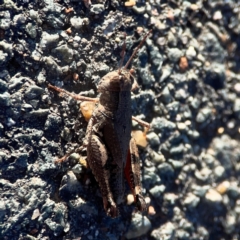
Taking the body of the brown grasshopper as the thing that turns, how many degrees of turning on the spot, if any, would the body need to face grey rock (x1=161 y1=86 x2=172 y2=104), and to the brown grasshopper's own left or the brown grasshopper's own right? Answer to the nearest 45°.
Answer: approximately 45° to the brown grasshopper's own right

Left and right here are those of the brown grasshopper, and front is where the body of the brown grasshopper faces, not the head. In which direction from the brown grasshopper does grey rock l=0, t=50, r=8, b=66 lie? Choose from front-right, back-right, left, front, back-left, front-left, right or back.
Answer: left

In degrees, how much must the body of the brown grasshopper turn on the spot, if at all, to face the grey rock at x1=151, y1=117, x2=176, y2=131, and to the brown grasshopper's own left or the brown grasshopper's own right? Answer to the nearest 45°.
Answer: approximately 45° to the brown grasshopper's own right

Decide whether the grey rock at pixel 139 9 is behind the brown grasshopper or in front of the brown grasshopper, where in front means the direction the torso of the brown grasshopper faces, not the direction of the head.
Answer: in front

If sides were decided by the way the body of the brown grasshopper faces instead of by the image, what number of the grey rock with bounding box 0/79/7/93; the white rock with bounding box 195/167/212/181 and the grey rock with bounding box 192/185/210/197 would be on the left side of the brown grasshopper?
1

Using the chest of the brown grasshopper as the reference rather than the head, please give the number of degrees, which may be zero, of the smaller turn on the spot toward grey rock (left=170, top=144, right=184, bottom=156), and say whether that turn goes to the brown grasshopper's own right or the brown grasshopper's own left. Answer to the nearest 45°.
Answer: approximately 45° to the brown grasshopper's own right

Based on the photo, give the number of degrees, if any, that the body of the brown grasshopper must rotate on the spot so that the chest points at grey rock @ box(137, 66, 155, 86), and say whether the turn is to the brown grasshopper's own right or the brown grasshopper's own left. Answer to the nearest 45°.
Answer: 0° — it already faces it

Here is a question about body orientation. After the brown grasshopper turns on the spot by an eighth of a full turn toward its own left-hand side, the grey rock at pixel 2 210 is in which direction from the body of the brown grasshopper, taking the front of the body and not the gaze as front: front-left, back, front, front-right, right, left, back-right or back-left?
left

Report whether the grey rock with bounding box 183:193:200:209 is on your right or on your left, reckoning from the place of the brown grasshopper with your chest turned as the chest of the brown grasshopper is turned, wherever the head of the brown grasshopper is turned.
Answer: on your right

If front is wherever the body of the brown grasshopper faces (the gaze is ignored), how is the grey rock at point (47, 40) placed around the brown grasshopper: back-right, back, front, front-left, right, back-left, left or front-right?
front-left

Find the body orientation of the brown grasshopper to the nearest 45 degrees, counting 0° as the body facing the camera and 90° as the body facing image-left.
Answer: approximately 180°

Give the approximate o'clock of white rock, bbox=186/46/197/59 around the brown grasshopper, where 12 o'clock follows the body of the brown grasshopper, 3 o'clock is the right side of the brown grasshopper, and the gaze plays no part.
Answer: The white rock is roughly at 1 o'clock from the brown grasshopper.

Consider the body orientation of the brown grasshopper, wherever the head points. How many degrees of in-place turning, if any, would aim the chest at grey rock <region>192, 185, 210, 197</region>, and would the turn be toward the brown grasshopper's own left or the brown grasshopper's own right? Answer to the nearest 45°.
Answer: approximately 90° to the brown grasshopper's own right

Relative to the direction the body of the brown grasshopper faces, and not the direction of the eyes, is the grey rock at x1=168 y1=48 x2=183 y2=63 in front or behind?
in front

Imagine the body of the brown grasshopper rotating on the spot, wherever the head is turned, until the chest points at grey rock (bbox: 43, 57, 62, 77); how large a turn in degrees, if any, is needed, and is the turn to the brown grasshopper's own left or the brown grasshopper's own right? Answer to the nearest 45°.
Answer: approximately 45° to the brown grasshopper's own left

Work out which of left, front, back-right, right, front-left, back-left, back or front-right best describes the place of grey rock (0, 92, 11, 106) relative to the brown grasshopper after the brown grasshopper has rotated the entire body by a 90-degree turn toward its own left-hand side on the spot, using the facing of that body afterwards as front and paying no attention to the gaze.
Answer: front

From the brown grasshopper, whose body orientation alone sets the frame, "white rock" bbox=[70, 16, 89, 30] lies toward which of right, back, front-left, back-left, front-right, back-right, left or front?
front-left

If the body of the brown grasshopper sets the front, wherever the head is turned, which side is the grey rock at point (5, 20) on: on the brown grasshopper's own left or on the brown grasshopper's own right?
on the brown grasshopper's own left

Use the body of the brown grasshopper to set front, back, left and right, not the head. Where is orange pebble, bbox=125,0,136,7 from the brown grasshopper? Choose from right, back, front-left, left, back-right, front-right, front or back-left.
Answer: front
